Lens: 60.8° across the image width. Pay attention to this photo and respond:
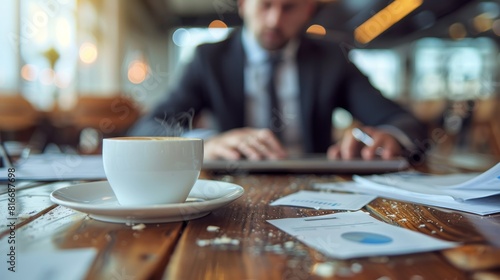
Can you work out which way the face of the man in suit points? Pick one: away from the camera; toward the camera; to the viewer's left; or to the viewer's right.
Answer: toward the camera

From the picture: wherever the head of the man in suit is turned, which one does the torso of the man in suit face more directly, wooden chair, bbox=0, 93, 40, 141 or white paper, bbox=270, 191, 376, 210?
the white paper

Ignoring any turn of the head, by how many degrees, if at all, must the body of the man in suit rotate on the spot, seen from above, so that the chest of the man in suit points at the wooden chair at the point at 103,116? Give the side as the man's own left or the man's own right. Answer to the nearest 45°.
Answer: approximately 135° to the man's own right

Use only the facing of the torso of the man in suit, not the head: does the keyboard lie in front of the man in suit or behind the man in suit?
in front

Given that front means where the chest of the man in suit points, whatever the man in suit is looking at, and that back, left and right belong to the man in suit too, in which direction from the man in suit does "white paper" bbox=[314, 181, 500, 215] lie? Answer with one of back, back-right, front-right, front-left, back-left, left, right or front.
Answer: front

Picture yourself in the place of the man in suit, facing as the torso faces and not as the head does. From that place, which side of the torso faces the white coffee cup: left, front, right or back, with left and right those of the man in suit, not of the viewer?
front

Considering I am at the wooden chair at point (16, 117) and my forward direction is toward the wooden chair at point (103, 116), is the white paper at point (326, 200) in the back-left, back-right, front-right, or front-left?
front-right

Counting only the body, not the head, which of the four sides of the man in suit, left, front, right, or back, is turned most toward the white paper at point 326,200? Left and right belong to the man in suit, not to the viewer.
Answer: front

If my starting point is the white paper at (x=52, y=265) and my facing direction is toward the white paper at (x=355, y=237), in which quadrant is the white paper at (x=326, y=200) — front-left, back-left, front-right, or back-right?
front-left

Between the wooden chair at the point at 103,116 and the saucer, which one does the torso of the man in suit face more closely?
the saucer

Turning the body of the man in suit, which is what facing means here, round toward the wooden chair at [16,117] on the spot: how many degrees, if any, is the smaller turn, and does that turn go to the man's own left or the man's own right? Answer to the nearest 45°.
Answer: approximately 135° to the man's own right

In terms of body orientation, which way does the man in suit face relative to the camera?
toward the camera

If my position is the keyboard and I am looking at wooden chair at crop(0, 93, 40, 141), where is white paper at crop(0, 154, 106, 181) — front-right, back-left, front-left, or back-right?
front-left

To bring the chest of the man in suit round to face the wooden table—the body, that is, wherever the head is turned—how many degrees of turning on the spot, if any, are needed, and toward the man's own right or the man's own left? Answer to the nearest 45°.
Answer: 0° — they already face it

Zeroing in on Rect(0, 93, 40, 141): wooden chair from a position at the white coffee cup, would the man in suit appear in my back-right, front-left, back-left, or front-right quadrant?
front-right

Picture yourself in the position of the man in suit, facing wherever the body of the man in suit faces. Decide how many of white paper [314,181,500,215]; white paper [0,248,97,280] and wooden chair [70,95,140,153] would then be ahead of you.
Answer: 2

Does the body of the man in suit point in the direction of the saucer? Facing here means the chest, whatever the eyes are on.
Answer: yes
